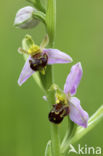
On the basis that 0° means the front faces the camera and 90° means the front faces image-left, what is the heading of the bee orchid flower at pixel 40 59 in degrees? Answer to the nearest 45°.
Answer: approximately 0°
